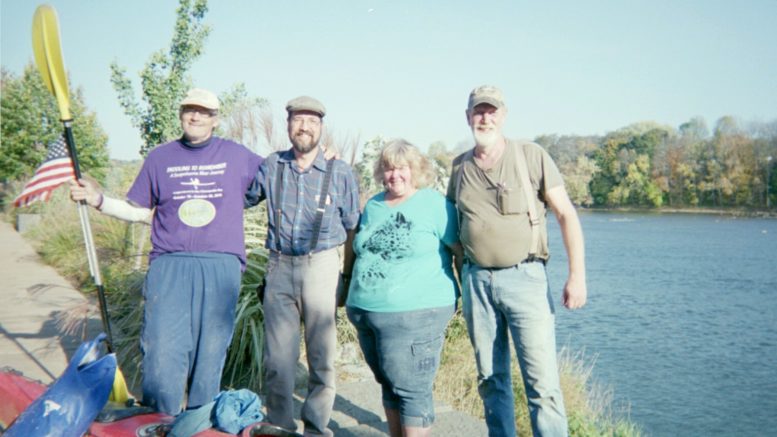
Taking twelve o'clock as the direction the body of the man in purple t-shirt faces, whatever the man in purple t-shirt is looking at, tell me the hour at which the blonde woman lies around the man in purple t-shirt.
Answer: The blonde woman is roughly at 10 o'clock from the man in purple t-shirt.

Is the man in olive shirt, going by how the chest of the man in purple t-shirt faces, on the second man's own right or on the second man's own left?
on the second man's own left

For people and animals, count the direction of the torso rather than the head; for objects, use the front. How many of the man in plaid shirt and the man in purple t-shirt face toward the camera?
2

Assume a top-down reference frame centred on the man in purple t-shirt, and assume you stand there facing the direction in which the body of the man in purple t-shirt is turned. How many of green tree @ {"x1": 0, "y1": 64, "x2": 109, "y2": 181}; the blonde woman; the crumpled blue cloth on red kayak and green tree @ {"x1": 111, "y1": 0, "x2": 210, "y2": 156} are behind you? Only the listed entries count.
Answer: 2

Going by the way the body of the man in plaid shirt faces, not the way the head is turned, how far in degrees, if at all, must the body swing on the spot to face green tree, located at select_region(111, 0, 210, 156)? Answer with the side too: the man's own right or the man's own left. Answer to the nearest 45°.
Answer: approximately 180°

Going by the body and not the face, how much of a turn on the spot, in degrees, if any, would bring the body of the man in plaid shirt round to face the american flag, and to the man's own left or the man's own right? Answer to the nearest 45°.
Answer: approximately 90° to the man's own right

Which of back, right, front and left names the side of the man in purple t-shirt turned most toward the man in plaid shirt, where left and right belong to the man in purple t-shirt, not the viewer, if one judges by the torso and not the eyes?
left

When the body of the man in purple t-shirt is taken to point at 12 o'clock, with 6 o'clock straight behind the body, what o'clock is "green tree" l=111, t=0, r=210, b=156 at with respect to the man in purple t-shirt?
The green tree is roughly at 6 o'clock from the man in purple t-shirt.
